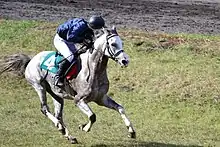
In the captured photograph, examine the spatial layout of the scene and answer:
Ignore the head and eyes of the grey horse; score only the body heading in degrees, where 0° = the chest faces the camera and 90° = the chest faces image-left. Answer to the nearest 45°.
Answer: approximately 315°
